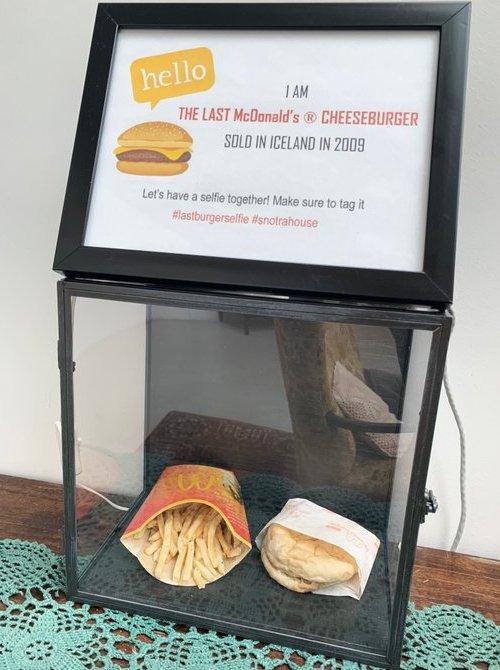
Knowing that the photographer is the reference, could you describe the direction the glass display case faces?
facing the viewer

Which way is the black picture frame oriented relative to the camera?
toward the camera

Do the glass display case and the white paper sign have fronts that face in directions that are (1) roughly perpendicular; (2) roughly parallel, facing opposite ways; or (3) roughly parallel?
roughly parallel

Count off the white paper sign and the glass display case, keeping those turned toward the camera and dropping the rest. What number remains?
2

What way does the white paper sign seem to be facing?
toward the camera
